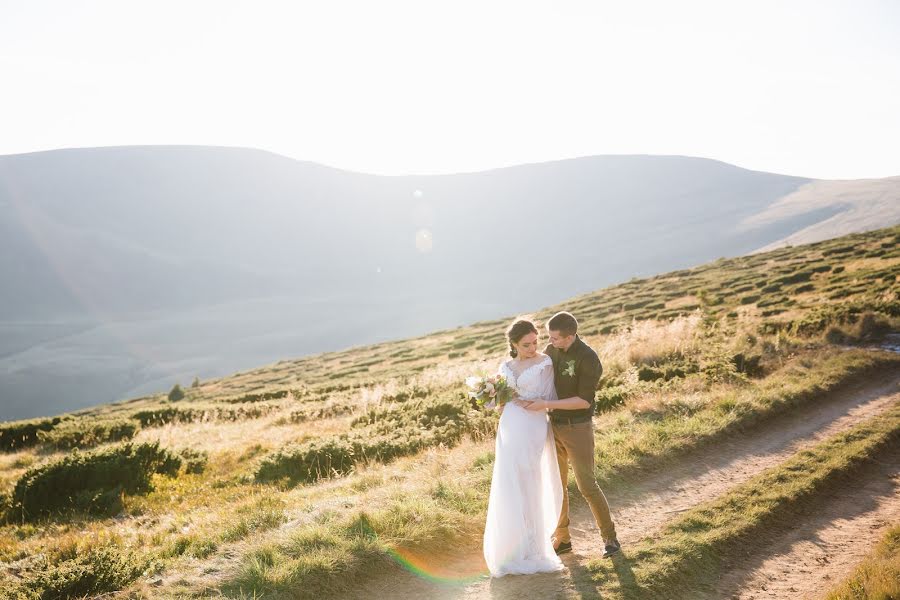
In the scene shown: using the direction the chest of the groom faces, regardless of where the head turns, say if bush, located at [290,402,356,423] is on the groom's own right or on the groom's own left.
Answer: on the groom's own right

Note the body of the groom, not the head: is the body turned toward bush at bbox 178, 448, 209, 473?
no

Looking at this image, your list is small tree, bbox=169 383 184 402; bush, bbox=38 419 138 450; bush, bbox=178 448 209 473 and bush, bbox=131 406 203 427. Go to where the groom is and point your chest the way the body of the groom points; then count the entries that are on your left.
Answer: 0

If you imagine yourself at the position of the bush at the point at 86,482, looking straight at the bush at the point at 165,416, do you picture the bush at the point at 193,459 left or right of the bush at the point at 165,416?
right

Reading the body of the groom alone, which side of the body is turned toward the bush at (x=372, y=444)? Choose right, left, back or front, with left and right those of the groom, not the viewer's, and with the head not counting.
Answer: right

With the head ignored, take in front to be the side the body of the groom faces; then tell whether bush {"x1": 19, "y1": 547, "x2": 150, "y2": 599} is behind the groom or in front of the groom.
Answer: in front

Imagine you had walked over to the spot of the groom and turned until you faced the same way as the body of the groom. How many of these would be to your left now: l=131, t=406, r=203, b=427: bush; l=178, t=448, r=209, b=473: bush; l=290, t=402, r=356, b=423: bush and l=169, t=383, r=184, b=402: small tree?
0

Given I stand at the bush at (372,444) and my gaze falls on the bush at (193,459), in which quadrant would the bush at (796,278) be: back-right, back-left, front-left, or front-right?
back-right

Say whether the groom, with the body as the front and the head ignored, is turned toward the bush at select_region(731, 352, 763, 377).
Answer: no

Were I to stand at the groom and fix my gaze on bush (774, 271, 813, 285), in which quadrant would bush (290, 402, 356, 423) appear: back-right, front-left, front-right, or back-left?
front-left

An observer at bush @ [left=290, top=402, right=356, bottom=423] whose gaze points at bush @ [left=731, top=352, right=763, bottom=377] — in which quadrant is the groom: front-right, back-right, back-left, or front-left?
front-right

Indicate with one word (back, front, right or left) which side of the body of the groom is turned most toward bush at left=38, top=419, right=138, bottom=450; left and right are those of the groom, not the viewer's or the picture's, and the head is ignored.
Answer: right
